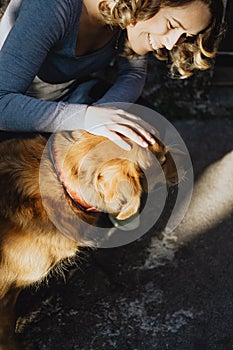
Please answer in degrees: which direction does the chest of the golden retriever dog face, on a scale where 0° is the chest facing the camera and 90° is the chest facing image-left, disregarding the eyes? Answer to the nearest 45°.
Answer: approximately 270°

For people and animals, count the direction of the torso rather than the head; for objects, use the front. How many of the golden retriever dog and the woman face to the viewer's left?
0

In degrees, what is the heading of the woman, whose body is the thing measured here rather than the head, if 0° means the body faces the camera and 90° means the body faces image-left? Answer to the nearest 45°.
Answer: approximately 315°
